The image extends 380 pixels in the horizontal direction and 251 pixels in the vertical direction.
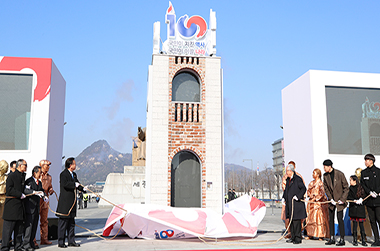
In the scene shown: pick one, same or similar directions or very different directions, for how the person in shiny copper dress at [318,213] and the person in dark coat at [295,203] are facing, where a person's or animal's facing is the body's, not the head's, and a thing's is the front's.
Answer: same or similar directions

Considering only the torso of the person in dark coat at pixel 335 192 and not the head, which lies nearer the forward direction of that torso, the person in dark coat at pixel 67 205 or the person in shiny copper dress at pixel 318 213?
the person in dark coat

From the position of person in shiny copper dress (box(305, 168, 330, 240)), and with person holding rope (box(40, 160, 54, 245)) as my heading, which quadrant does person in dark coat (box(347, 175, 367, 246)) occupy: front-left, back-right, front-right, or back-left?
back-left

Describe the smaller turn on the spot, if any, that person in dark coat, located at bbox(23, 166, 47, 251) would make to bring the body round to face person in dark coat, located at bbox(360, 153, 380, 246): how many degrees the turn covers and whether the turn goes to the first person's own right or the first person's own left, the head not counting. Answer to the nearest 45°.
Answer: approximately 45° to the first person's own left

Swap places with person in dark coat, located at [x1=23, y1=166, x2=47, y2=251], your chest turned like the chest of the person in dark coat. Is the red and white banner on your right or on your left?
on your left

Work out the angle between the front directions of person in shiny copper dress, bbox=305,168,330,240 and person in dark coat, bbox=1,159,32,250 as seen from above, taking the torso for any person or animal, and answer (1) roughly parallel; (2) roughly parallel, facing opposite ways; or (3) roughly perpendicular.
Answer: roughly parallel, facing opposite ways

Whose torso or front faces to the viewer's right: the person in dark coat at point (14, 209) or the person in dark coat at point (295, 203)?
the person in dark coat at point (14, 209)

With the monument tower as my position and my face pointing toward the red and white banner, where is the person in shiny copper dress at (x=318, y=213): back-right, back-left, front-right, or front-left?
front-left

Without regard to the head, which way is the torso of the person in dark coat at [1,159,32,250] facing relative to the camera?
to the viewer's right

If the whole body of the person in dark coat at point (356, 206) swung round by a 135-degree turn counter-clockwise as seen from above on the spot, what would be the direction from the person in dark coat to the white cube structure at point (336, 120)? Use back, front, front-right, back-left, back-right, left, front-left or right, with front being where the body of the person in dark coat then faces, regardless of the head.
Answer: left

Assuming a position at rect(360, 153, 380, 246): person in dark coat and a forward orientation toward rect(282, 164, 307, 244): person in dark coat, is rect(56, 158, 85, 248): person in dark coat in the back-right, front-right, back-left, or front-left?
front-left

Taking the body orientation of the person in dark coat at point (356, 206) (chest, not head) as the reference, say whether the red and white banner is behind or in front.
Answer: in front

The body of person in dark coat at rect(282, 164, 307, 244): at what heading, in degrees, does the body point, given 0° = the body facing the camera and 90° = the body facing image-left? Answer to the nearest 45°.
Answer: approximately 45°

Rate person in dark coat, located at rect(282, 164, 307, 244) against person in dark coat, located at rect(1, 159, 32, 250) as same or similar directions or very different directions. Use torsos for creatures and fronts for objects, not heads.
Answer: very different directions

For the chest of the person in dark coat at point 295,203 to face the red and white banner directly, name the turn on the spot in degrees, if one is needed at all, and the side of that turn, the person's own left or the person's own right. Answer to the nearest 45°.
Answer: approximately 45° to the person's own right

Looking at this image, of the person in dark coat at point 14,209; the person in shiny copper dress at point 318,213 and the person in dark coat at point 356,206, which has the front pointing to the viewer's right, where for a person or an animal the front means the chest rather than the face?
the person in dark coat at point 14,209

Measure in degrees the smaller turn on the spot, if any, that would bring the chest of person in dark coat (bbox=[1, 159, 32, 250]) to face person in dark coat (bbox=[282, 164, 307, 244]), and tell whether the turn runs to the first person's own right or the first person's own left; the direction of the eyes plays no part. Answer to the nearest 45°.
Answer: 0° — they already face them

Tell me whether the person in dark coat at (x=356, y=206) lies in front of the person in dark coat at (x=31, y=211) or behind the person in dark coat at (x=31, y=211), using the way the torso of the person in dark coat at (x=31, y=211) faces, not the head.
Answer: in front
